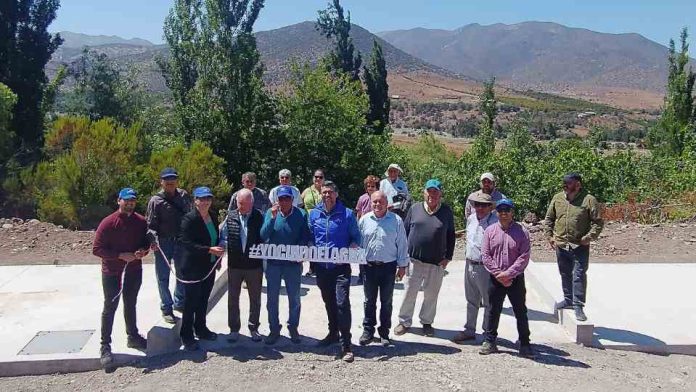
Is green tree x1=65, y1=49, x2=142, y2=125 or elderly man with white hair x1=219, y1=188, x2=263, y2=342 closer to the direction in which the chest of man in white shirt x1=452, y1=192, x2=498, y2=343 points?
the elderly man with white hair

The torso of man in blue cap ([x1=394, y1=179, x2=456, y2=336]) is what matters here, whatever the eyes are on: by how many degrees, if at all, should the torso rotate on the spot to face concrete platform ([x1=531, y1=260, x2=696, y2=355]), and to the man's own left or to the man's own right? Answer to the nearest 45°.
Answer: approximately 135° to the man's own left

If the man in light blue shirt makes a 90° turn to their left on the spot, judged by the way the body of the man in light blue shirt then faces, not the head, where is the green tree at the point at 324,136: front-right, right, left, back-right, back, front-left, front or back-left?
left

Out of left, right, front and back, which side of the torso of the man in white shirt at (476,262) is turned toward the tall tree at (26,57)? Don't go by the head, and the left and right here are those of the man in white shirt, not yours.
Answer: right

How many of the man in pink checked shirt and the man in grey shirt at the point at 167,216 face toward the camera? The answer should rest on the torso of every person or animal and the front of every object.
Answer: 2

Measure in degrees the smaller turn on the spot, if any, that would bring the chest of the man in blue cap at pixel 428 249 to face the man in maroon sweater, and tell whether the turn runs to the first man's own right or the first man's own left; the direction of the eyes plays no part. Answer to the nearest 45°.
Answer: approximately 90° to the first man's own right

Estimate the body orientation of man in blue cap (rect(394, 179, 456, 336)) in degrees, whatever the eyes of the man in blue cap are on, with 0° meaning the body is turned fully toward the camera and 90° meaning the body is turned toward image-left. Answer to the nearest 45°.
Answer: approximately 0°

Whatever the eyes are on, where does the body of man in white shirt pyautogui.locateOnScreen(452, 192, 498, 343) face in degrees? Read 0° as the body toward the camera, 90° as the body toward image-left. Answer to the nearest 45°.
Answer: approximately 45°
